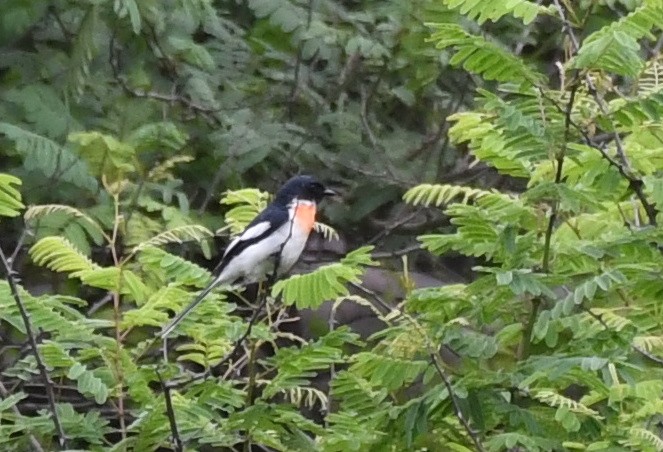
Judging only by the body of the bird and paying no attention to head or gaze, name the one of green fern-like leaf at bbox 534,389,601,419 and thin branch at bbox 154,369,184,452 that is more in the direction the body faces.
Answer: the green fern-like leaf

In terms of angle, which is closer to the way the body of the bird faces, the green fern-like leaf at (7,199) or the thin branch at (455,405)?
the thin branch

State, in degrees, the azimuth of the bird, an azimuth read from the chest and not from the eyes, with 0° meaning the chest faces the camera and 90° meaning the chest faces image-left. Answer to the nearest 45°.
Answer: approximately 270°

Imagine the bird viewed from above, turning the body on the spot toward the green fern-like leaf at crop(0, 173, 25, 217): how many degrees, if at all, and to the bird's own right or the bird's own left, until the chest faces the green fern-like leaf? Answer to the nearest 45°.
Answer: approximately 135° to the bird's own right

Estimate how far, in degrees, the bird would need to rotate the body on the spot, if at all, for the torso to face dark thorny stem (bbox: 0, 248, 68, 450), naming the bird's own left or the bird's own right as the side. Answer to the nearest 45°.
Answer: approximately 135° to the bird's own right

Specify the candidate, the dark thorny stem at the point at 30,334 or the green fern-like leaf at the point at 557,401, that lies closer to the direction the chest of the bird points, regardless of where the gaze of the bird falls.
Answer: the green fern-like leaf

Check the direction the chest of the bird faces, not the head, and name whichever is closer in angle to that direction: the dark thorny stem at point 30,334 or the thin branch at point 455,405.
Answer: the thin branch
